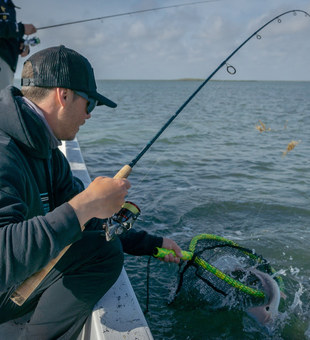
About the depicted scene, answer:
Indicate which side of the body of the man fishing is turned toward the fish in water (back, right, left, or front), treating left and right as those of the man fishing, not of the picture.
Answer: front

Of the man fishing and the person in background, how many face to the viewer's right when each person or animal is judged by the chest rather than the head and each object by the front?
2

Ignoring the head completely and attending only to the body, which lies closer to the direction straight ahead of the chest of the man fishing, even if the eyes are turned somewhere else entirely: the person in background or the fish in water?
the fish in water

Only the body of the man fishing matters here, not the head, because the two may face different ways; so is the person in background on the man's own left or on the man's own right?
on the man's own left

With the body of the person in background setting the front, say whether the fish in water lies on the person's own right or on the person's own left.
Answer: on the person's own right

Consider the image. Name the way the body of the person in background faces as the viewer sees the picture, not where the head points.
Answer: to the viewer's right

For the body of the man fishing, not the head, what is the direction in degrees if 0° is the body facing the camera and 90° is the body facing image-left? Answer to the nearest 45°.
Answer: approximately 270°

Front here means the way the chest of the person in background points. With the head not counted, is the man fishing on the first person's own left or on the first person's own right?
on the first person's own right
